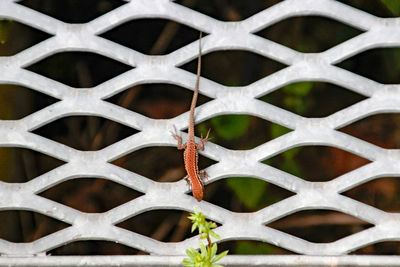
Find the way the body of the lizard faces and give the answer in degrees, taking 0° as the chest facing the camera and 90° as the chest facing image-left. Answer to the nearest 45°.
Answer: approximately 0°
